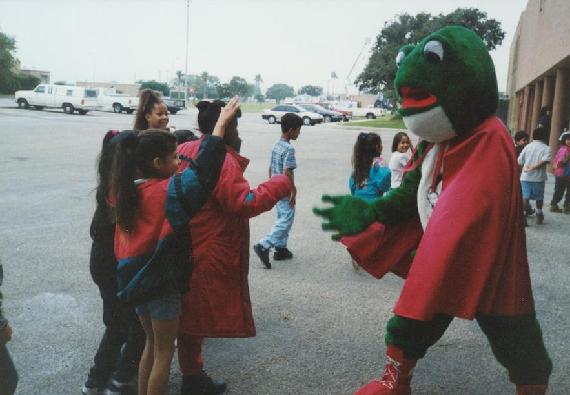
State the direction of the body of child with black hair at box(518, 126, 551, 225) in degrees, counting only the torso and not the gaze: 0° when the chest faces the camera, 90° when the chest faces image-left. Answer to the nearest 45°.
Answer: approximately 180°

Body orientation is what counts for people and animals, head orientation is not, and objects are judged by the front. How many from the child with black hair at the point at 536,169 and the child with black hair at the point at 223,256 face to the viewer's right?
1

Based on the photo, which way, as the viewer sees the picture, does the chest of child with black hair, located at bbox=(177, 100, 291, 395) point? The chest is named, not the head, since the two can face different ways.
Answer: to the viewer's right

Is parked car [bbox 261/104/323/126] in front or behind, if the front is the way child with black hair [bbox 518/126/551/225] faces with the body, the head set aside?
in front

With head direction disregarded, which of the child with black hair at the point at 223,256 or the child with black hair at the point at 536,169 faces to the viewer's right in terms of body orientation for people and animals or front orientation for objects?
the child with black hair at the point at 223,256

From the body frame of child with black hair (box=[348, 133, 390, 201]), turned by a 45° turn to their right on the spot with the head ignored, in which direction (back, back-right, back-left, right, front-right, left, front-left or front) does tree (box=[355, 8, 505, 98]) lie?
left

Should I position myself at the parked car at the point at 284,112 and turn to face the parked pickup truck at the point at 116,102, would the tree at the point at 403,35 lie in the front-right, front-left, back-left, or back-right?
back-right

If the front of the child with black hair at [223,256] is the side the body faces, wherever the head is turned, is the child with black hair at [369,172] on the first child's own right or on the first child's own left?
on the first child's own left

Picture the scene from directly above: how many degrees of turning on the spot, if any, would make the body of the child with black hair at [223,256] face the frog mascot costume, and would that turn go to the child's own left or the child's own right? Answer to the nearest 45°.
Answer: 0° — they already face it

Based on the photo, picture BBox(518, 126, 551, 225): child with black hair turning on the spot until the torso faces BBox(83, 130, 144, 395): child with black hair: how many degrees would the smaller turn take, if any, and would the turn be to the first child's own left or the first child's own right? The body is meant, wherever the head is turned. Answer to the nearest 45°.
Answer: approximately 180°

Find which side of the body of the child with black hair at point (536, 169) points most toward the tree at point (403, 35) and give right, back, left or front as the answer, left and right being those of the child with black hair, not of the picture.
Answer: front

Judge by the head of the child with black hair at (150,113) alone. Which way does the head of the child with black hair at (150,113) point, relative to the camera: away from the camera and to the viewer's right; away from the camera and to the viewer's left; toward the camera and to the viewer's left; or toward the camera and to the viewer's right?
toward the camera and to the viewer's right
